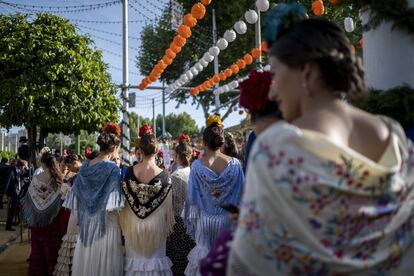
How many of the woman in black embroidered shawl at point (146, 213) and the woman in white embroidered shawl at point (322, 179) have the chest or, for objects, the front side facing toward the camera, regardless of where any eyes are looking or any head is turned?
0

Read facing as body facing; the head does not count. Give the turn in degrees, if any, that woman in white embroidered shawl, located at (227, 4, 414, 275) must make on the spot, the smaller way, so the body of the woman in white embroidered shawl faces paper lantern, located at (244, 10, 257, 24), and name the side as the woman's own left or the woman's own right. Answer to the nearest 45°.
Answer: approximately 45° to the woman's own right

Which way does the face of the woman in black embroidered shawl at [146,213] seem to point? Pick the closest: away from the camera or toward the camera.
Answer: away from the camera

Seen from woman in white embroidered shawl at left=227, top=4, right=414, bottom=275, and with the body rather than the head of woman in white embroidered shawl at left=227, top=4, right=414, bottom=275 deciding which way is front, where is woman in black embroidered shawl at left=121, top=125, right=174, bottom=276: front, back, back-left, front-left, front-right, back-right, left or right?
front

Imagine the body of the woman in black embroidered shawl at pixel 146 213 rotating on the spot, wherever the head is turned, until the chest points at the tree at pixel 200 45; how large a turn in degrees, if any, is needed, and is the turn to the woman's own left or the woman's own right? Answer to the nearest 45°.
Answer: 0° — they already face it

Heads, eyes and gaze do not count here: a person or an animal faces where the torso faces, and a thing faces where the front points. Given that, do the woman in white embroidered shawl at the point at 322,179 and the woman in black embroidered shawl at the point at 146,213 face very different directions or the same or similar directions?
same or similar directions

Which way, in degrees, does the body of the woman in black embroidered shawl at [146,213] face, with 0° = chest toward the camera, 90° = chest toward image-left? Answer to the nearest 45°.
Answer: approximately 180°

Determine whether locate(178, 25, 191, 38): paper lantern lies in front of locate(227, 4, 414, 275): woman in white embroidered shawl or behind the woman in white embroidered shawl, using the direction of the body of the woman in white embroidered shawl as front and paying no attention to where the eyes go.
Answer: in front

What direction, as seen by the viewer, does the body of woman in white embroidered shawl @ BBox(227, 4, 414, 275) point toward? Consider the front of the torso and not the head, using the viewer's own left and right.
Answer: facing away from the viewer and to the left of the viewer

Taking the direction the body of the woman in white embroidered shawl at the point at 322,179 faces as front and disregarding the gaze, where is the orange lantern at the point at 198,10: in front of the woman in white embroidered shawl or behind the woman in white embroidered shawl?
in front
